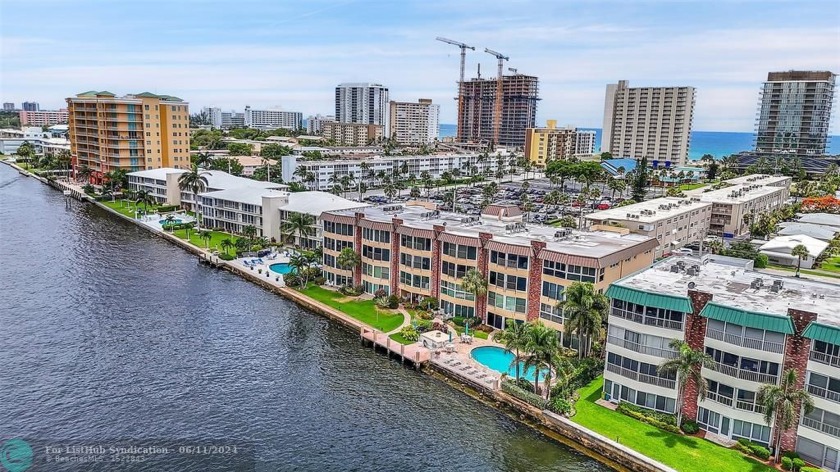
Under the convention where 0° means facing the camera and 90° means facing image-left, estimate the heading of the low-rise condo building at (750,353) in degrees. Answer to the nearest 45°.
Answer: approximately 45°
